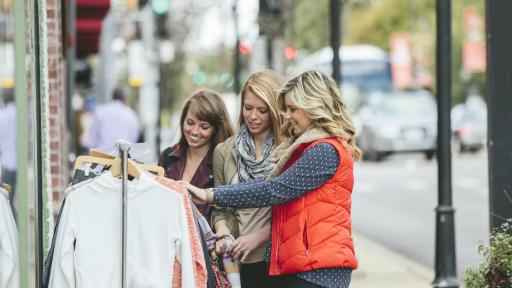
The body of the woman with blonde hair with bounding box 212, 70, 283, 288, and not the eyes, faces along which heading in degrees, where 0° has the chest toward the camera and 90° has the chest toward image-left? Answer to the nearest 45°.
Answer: approximately 45°

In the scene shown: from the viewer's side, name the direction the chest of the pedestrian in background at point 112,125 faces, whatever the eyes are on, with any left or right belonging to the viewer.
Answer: facing away from the viewer

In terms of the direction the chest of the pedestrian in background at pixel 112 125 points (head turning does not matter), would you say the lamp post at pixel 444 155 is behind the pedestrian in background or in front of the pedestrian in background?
behind

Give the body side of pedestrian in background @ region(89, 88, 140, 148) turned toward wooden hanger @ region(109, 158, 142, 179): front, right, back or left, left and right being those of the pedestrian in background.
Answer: back

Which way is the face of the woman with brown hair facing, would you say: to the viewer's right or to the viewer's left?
to the viewer's left
